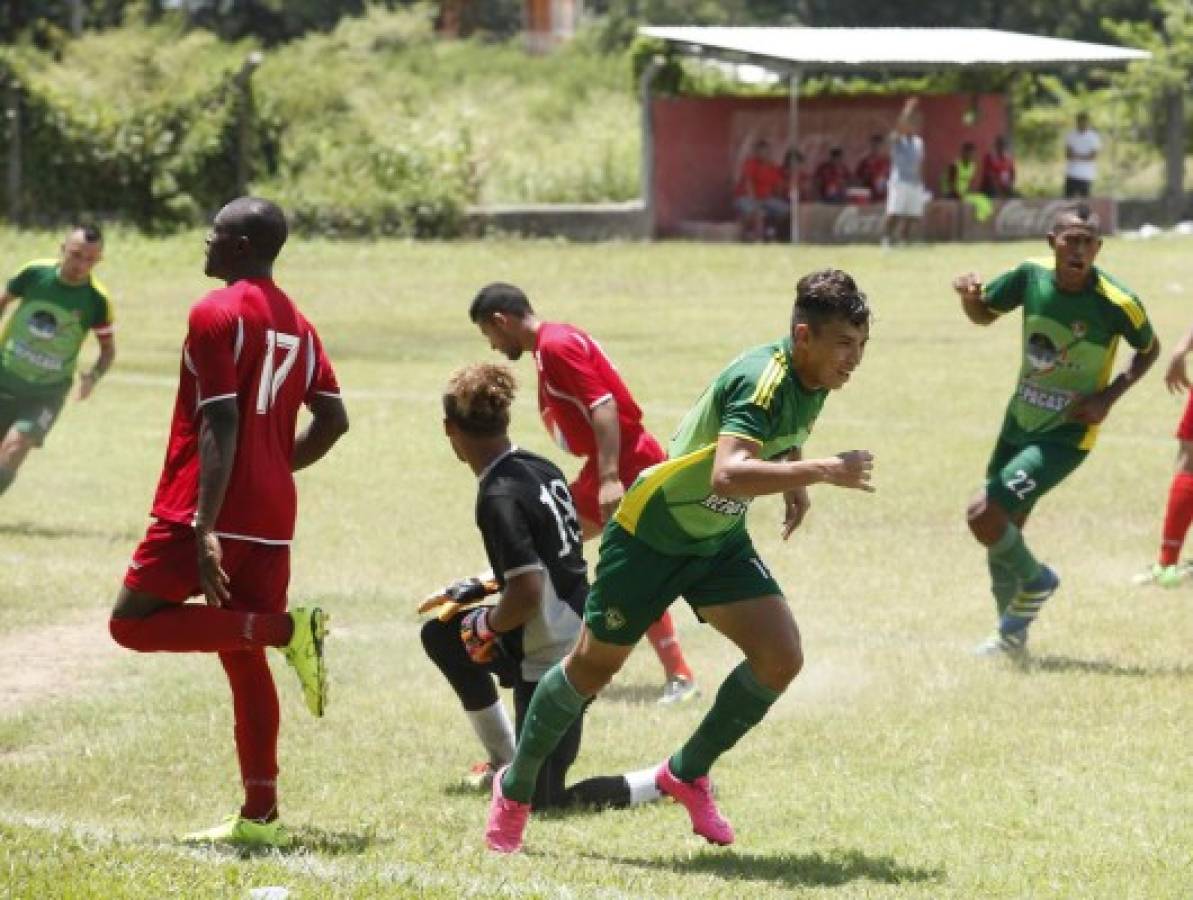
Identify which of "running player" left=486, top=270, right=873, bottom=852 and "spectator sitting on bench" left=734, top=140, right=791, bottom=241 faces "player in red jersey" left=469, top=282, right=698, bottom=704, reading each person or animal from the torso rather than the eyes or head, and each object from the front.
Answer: the spectator sitting on bench

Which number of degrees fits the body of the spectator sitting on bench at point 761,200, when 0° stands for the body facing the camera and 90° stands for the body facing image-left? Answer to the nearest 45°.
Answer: approximately 0°

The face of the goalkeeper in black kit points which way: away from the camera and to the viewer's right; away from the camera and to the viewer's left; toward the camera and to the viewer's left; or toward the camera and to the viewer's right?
away from the camera and to the viewer's left

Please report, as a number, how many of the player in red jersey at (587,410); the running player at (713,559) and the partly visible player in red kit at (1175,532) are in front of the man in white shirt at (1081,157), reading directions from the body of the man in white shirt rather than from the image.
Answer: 3

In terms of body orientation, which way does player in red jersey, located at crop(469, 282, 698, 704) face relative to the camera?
to the viewer's left

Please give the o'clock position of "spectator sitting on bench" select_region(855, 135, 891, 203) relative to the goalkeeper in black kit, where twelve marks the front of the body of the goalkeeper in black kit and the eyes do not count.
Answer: The spectator sitting on bench is roughly at 2 o'clock from the goalkeeper in black kit.

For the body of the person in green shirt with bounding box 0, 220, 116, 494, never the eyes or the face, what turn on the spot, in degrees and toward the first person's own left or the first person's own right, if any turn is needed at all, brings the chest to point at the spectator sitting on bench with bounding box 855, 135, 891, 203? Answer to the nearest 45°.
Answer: approximately 135° to the first person's own left

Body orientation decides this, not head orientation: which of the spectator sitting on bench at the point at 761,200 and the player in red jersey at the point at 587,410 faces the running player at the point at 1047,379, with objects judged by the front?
the spectator sitting on bench

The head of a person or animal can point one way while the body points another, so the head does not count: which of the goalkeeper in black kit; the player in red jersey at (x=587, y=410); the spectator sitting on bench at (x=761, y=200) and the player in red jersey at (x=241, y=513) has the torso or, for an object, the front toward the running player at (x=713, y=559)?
the spectator sitting on bench

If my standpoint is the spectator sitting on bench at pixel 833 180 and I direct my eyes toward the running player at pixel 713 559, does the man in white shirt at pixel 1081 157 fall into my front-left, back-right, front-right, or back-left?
back-left

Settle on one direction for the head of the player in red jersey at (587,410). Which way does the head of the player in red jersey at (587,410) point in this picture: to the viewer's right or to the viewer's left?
to the viewer's left

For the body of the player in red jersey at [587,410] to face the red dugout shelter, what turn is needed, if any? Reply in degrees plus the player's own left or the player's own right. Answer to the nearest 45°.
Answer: approximately 90° to the player's own right

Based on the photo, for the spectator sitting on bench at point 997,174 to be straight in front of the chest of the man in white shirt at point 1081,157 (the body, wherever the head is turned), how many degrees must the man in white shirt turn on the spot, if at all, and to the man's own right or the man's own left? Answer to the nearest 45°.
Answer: approximately 90° to the man's own right

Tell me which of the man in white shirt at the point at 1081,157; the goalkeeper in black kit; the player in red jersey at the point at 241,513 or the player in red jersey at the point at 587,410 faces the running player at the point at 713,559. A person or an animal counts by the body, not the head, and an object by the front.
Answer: the man in white shirt
